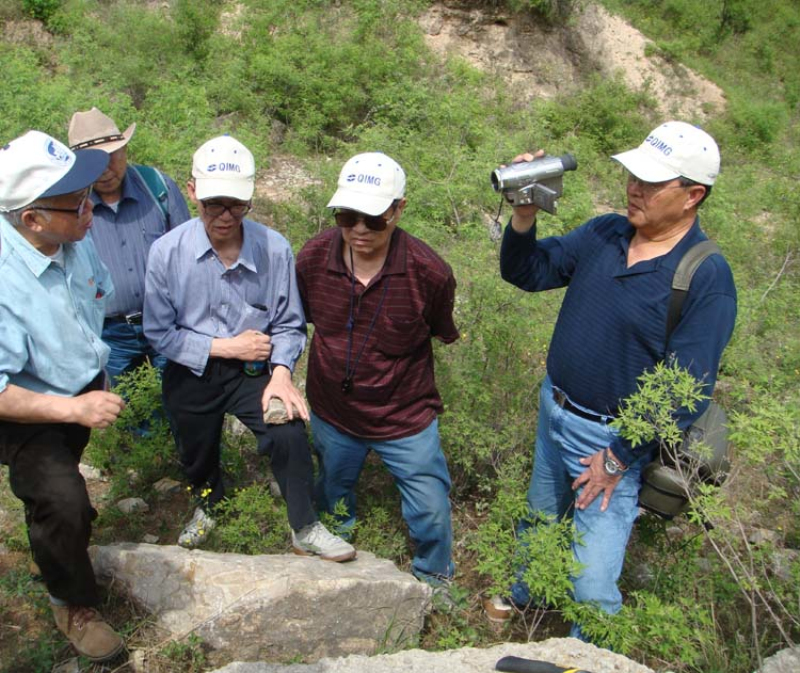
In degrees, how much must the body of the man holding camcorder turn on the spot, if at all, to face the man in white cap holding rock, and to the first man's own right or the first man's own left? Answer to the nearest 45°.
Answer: approximately 45° to the first man's own right

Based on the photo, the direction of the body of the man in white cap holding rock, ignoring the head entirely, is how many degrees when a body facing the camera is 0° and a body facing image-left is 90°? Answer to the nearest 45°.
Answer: approximately 0°

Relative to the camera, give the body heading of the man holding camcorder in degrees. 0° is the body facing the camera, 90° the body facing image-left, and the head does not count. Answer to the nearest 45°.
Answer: approximately 45°

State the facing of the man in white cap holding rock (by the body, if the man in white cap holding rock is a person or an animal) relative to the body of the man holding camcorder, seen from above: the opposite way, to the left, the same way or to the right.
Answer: to the left

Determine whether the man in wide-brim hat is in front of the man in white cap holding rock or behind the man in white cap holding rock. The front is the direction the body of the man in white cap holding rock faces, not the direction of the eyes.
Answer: behind

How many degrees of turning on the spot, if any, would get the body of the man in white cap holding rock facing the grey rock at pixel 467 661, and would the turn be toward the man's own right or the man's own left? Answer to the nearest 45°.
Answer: approximately 45° to the man's own left

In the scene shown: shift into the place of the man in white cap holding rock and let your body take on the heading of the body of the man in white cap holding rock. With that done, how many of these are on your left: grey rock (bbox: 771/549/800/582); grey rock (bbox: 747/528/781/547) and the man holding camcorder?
3

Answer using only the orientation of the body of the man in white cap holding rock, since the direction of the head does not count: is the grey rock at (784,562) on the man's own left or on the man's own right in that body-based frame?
on the man's own left
